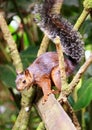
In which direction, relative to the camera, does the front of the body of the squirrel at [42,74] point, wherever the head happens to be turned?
to the viewer's left

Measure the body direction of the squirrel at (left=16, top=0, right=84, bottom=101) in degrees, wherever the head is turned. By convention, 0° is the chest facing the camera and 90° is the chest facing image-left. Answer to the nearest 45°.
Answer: approximately 90°
